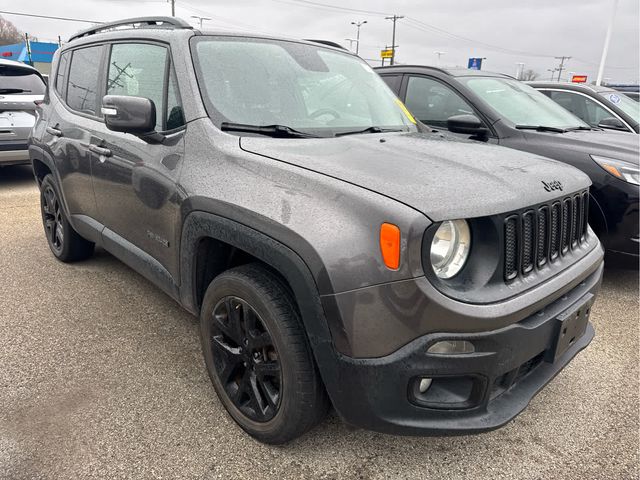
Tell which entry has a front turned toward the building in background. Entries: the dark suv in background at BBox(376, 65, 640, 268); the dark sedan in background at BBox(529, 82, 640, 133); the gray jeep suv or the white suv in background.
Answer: the white suv in background

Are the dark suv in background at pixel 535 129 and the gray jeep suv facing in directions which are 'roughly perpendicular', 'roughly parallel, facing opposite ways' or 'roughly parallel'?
roughly parallel

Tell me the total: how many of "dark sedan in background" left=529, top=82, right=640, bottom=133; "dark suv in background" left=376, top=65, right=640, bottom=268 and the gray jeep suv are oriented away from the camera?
0

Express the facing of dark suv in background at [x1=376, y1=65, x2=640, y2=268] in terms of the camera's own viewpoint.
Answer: facing the viewer and to the right of the viewer

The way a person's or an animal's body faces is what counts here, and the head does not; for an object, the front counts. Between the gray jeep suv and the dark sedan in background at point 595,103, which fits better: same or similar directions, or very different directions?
same or similar directions

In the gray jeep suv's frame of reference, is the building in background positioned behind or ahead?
behind

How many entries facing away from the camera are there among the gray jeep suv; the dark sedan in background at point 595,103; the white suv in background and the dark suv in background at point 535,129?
1

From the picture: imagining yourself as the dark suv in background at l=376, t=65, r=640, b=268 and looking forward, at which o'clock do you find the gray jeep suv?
The gray jeep suv is roughly at 2 o'clock from the dark suv in background.

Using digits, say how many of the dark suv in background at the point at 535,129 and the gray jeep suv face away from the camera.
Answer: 0

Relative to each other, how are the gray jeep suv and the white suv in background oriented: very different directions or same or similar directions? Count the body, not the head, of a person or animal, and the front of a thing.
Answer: very different directions

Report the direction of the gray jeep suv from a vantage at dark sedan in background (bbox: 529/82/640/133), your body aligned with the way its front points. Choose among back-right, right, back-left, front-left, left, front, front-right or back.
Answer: front-right

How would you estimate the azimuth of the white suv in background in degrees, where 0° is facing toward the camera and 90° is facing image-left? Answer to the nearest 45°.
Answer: approximately 180°

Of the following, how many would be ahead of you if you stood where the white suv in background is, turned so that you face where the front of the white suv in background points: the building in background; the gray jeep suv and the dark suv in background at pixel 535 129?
1

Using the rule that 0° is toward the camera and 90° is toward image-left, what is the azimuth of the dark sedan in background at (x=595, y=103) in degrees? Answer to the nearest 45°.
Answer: approximately 315°

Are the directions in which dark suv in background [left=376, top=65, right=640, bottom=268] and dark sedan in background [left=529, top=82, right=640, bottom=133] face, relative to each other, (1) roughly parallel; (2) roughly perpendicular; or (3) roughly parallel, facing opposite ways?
roughly parallel
